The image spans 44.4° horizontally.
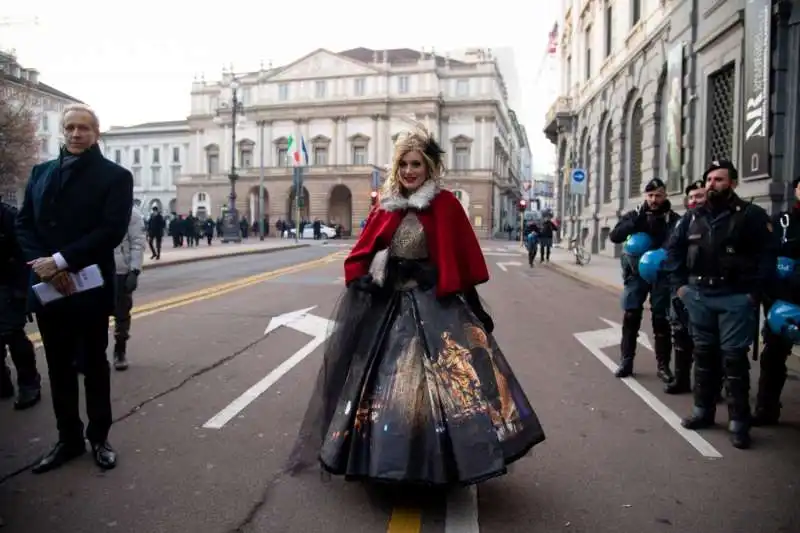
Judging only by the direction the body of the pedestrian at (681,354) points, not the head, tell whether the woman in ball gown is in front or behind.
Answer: in front

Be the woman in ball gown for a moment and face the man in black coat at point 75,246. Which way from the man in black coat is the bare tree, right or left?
right

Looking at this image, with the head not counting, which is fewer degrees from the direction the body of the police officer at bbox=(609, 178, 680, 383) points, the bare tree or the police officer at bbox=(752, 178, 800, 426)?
the police officer

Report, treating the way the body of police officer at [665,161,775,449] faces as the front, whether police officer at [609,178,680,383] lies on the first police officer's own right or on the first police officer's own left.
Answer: on the first police officer's own right

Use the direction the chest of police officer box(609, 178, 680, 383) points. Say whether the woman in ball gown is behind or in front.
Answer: in front

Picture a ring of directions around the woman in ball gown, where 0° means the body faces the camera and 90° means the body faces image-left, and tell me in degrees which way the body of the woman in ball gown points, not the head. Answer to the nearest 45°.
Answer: approximately 0°

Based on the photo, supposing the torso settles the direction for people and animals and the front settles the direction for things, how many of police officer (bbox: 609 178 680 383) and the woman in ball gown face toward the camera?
2

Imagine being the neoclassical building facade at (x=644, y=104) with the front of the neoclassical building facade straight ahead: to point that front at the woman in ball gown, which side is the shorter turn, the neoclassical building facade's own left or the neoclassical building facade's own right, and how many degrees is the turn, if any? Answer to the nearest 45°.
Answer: approximately 45° to the neoclassical building facade's own left
